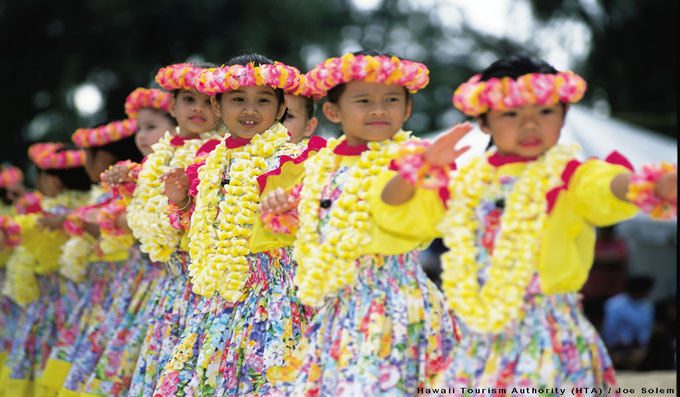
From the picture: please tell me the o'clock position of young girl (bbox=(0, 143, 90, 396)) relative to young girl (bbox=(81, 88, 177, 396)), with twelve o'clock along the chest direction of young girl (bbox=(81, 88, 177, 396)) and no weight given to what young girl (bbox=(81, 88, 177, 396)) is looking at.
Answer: young girl (bbox=(0, 143, 90, 396)) is roughly at 4 o'clock from young girl (bbox=(81, 88, 177, 396)).

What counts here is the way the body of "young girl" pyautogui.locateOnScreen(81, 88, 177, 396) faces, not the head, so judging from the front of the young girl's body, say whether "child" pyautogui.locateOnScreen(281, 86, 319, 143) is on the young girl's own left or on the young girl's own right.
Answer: on the young girl's own left

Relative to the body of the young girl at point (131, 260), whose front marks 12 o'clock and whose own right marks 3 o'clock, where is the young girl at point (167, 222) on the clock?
the young girl at point (167, 222) is roughly at 10 o'clock from the young girl at point (131, 260).

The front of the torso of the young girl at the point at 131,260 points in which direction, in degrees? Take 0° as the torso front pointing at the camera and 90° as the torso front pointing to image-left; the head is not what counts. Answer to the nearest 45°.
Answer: approximately 45°

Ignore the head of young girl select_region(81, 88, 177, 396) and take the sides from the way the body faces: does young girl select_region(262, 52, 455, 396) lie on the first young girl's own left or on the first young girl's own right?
on the first young girl's own left

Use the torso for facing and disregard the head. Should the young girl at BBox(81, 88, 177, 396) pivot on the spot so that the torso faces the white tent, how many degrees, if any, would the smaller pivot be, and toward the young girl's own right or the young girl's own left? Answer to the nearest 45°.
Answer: approximately 180°

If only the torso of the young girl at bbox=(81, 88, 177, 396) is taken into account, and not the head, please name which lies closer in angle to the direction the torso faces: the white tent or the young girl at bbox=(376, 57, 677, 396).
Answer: the young girl

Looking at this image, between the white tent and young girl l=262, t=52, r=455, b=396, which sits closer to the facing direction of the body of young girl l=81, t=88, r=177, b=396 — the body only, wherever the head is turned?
the young girl
